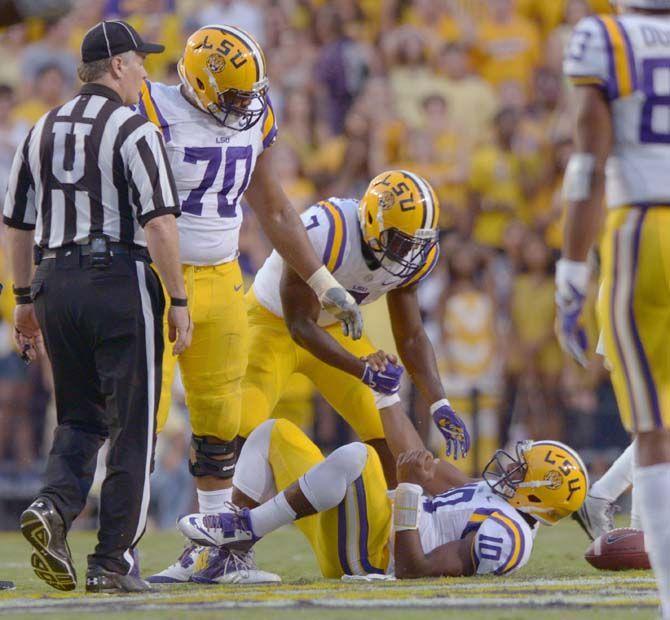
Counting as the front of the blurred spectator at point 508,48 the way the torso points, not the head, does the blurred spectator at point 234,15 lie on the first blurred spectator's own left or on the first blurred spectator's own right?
on the first blurred spectator's own right

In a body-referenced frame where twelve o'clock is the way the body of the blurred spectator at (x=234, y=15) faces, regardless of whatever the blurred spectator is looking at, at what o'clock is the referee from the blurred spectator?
The referee is roughly at 12 o'clock from the blurred spectator.

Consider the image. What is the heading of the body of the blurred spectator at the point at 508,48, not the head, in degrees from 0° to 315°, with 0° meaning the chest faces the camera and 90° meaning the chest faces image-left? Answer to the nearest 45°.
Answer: approximately 0°

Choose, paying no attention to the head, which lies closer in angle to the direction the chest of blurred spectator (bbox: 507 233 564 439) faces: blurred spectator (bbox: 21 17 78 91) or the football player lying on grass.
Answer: the football player lying on grass

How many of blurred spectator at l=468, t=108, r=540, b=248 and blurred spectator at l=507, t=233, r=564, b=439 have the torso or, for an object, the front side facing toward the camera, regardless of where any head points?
2

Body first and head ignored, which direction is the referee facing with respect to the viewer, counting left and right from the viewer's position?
facing away from the viewer and to the right of the viewer

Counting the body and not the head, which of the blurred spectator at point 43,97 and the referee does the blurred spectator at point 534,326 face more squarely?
the referee

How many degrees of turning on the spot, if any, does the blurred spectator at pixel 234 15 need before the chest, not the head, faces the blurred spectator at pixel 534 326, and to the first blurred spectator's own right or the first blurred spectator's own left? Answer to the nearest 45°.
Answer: approximately 45° to the first blurred spectator's own left

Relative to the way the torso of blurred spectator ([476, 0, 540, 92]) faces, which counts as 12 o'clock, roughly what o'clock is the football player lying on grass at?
The football player lying on grass is roughly at 12 o'clock from the blurred spectator.

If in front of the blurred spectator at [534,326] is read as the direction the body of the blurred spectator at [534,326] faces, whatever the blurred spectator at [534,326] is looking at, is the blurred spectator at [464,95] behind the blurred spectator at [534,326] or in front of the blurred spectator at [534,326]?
behind

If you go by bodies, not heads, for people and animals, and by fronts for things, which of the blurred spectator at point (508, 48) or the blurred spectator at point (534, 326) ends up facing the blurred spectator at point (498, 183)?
the blurred spectator at point (508, 48)

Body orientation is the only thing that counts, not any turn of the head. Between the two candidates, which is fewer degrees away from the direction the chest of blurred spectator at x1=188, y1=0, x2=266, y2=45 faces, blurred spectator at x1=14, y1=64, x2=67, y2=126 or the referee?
the referee
